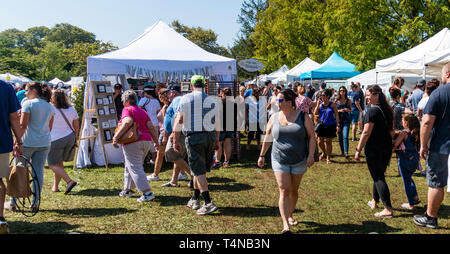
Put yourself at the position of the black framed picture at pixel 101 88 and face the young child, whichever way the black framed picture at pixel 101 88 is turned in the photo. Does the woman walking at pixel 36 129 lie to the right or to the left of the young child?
right

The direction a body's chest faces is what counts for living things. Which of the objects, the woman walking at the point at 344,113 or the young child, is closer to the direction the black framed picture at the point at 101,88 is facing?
the young child

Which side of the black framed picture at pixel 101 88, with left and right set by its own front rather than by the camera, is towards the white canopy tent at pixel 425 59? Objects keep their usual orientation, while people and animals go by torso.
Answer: left

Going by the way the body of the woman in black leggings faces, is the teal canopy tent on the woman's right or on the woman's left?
on the woman's right
